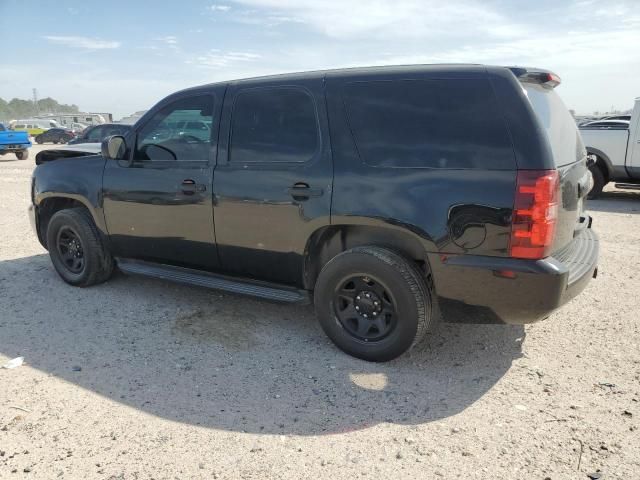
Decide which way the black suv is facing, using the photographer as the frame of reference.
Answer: facing away from the viewer and to the left of the viewer

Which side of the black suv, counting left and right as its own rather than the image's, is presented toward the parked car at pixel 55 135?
front

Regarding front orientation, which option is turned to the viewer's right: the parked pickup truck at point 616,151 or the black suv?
the parked pickup truck

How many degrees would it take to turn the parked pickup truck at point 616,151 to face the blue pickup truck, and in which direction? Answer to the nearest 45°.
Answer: approximately 180°

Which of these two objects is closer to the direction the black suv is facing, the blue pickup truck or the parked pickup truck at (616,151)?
the blue pickup truck

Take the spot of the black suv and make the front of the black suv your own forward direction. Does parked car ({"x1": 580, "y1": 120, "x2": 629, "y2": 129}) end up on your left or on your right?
on your right

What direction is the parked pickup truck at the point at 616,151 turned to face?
to the viewer's right

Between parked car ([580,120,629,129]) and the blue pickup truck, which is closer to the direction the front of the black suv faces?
the blue pickup truck

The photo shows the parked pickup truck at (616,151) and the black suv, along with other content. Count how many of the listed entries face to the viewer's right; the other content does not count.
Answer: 1

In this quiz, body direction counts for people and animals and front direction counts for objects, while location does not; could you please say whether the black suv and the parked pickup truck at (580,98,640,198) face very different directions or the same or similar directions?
very different directions
